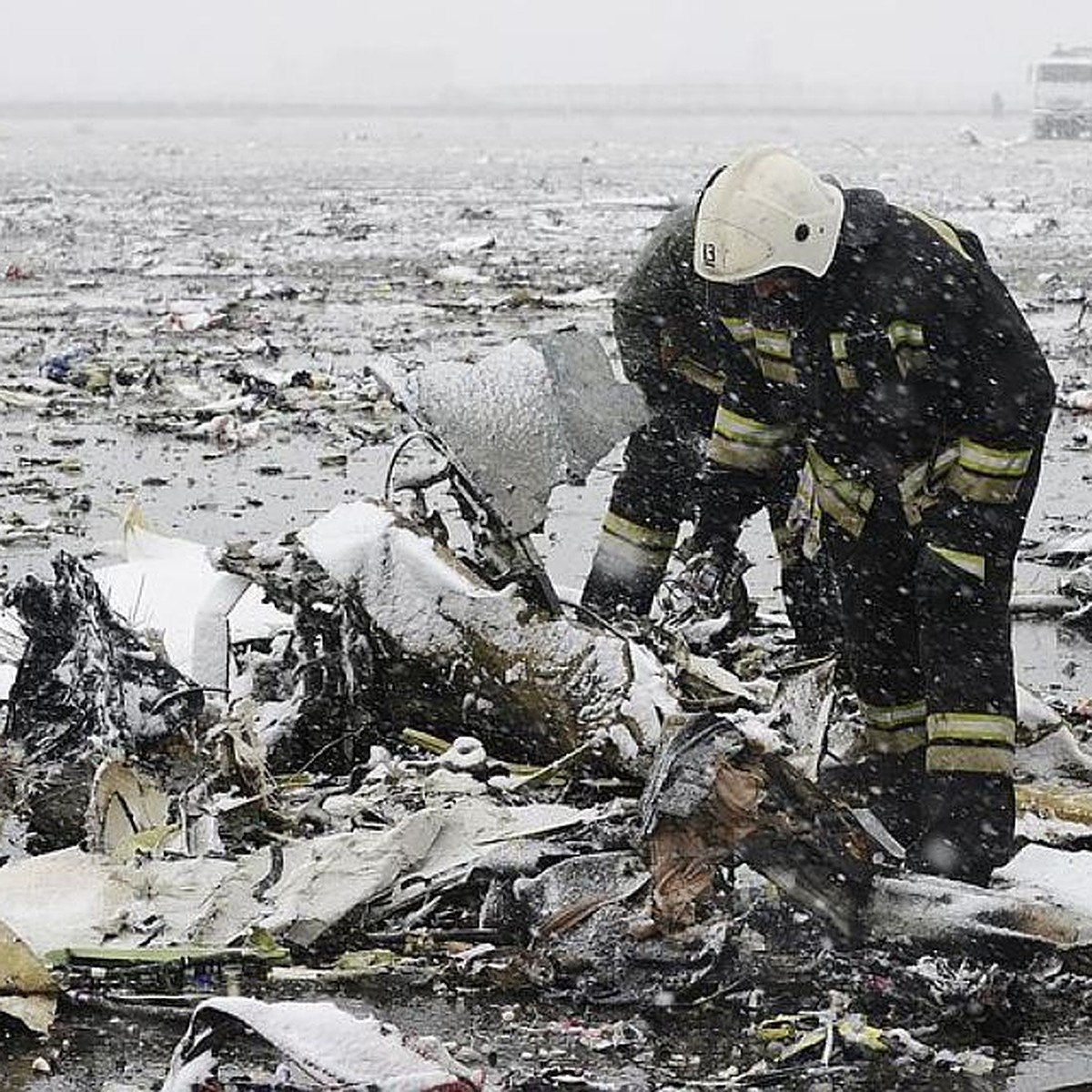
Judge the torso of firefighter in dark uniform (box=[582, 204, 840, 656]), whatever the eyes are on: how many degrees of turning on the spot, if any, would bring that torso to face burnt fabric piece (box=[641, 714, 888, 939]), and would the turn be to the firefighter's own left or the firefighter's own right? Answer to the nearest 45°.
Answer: approximately 90° to the firefighter's own right

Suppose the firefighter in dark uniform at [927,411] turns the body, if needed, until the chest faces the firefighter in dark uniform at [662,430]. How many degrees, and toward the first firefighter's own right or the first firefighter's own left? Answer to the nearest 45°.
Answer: approximately 90° to the first firefighter's own right

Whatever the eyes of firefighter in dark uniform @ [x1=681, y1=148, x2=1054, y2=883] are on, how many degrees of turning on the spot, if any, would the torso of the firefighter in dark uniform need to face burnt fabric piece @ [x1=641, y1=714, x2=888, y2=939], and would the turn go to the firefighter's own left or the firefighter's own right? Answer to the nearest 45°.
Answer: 0° — they already face it

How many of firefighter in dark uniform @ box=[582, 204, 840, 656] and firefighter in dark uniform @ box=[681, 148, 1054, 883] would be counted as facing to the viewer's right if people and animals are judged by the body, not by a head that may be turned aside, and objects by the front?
1

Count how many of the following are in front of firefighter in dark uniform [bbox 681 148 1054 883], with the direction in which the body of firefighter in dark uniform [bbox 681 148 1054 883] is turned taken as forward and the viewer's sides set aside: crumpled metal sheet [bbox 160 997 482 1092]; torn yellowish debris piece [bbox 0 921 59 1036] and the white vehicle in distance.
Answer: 2

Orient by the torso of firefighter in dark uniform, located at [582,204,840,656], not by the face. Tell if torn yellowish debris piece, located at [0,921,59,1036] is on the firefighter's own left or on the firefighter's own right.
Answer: on the firefighter's own right

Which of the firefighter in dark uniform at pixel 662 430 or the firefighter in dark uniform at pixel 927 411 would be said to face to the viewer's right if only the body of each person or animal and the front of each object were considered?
the firefighter in dark uniform at pixel 662 430

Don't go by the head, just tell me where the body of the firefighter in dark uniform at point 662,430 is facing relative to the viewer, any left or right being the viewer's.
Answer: facing to the right of the viewer

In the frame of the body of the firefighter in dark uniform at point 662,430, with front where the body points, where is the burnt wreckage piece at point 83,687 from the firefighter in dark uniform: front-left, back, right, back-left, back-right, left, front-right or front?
back-right
